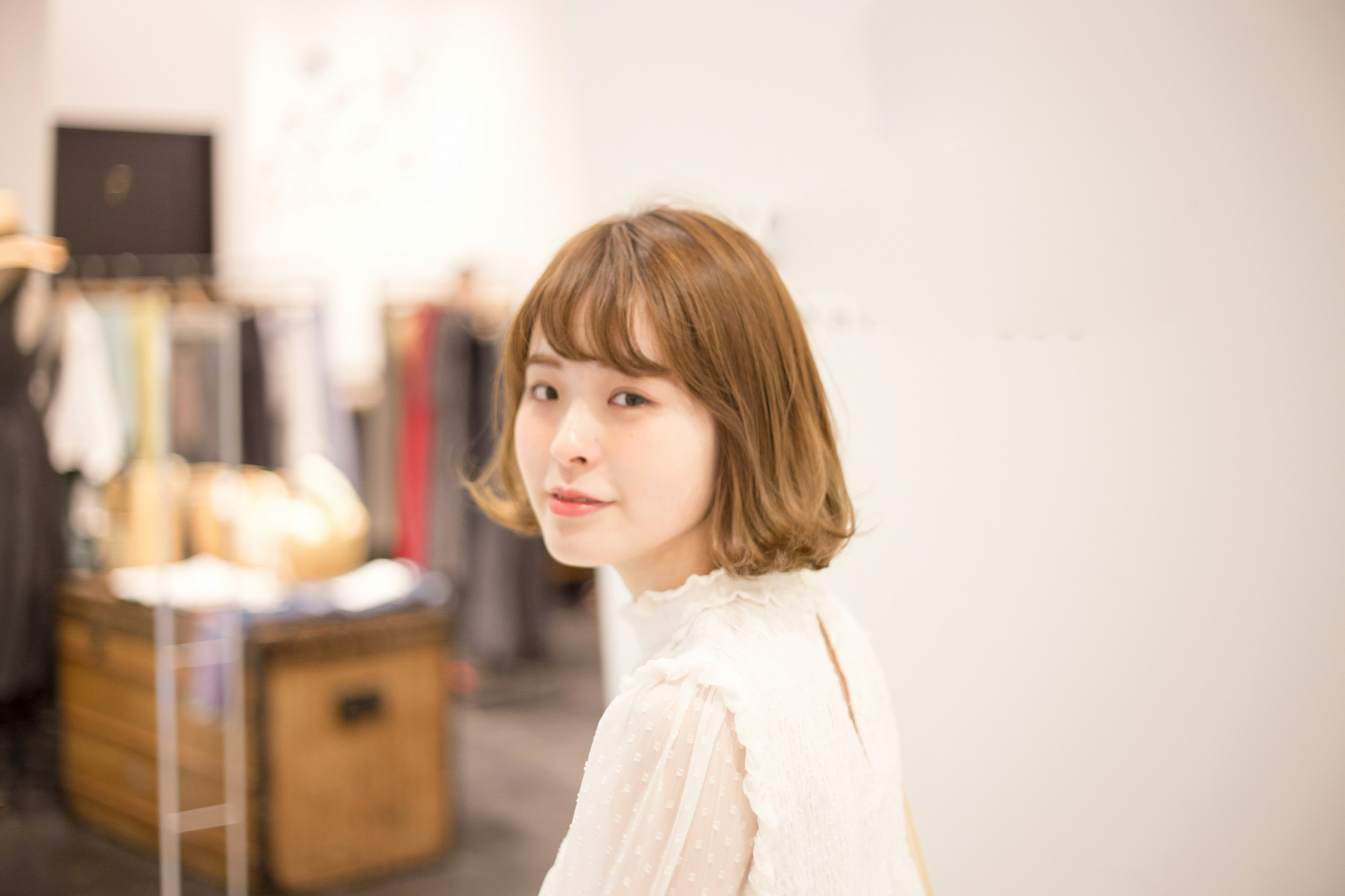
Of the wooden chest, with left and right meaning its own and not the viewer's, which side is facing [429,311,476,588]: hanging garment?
back

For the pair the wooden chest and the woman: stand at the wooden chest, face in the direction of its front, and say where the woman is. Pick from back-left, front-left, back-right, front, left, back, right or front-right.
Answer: front-left

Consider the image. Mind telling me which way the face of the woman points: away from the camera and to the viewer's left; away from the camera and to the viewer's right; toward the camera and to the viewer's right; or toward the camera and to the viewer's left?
toward the camera and to the viewer's left

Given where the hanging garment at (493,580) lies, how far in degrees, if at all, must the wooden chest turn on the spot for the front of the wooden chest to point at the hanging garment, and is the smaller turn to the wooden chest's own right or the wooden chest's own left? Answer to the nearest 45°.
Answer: approximately 180°

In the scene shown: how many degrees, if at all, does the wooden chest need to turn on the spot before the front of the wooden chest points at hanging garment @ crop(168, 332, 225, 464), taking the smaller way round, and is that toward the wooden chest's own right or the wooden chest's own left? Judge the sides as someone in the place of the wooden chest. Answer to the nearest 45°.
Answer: approximately 135° to the wooden chest's own right

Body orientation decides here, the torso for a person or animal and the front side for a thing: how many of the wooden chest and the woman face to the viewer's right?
0

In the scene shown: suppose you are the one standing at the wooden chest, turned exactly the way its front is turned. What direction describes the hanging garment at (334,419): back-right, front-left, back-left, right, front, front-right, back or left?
back-right

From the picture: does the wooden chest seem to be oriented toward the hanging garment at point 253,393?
no
